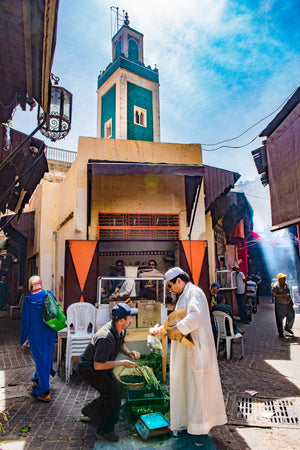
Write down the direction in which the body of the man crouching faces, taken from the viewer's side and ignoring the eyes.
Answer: to the viewer's right

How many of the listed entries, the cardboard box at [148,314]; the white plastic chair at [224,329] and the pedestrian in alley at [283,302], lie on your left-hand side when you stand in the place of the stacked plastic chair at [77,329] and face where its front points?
3

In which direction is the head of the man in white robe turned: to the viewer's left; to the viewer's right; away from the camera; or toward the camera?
to the viewer's left

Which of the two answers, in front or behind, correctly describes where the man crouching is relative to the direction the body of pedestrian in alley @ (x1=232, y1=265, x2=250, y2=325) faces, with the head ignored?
in front

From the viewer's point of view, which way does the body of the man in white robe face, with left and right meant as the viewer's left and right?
facing to the left of the viewer

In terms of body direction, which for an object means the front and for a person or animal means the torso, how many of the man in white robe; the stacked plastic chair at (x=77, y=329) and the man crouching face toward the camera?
1

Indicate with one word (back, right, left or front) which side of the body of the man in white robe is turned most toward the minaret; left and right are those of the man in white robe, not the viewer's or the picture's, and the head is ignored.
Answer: right

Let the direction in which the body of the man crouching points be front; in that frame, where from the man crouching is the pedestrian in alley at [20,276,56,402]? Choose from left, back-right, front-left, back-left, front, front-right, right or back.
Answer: back-left

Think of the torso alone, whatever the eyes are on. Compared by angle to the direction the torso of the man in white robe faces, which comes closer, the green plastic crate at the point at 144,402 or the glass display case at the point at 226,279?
the green plastic crate

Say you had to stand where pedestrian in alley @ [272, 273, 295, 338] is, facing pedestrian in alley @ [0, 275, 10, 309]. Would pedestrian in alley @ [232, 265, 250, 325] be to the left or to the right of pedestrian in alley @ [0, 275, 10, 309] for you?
right

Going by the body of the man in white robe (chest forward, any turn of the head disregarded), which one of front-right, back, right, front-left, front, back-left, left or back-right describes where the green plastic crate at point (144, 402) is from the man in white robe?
front-right

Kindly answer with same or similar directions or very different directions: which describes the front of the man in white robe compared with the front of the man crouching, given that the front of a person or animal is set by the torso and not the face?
very different directions

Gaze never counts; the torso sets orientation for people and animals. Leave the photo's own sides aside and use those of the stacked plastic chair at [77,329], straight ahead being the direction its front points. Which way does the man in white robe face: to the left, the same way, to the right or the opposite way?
to the right

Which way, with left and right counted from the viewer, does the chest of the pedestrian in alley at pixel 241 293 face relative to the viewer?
facing the viewer and to the left of the viewer

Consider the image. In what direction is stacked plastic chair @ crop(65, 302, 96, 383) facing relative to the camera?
toward the camera
